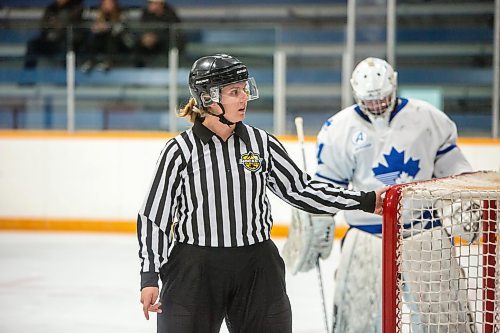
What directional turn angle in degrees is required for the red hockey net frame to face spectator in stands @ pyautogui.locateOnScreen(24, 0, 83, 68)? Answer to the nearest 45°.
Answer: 0° — it already faces them

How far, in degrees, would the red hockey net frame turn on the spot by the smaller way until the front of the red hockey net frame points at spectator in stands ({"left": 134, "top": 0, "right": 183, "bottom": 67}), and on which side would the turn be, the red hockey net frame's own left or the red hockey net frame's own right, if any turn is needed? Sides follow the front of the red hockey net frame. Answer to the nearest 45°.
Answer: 0° — it already faces them

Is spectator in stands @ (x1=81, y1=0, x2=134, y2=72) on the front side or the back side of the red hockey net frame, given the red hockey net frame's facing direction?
on the front side

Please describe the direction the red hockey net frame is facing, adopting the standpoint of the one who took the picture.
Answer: facing away from the viewer and to the left of the viewer

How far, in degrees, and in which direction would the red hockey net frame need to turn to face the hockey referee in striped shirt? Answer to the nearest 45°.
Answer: approximately 45° to its left
